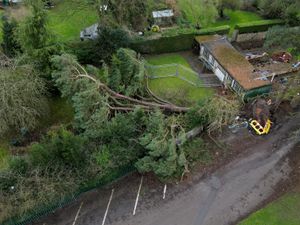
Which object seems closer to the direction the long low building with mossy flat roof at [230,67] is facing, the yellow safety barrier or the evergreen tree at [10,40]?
the evergreen tree

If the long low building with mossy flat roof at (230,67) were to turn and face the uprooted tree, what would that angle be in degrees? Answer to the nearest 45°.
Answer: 0° — it already faces it

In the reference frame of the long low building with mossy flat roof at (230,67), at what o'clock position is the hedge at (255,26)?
The hedge is roughly at 5 o'clock from the long low building with mossy flat roof.

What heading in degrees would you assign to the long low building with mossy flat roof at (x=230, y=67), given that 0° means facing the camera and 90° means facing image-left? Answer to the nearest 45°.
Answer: approximately 45°

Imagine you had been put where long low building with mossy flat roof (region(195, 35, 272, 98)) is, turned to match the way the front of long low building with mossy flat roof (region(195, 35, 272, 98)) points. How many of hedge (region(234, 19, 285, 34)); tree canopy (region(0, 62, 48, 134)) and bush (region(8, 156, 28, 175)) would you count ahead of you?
2

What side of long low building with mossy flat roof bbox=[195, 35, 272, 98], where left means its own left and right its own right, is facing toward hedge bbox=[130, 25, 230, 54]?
right

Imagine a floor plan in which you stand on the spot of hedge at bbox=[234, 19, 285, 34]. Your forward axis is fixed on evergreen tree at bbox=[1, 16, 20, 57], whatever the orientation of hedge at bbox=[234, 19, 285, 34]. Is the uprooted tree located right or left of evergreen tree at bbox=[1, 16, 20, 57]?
left

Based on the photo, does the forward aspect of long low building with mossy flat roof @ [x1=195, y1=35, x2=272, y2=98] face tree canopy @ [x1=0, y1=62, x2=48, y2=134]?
yes

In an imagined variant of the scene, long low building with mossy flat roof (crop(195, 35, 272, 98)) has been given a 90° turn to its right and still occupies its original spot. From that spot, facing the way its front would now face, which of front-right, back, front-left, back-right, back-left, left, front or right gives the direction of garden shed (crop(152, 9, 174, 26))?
front

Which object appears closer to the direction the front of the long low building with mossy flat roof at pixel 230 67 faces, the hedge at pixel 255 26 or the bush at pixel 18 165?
the bush

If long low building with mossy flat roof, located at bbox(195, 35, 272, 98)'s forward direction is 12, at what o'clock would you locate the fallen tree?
The fallen tree is roughly at 12 o'clock from the long low building with mossy flat roof.

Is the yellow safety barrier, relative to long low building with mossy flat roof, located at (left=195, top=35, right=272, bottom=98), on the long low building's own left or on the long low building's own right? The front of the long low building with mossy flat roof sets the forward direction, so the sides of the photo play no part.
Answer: on the long low building's own left

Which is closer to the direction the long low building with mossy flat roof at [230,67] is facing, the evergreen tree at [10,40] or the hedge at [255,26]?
the evergreen tree
